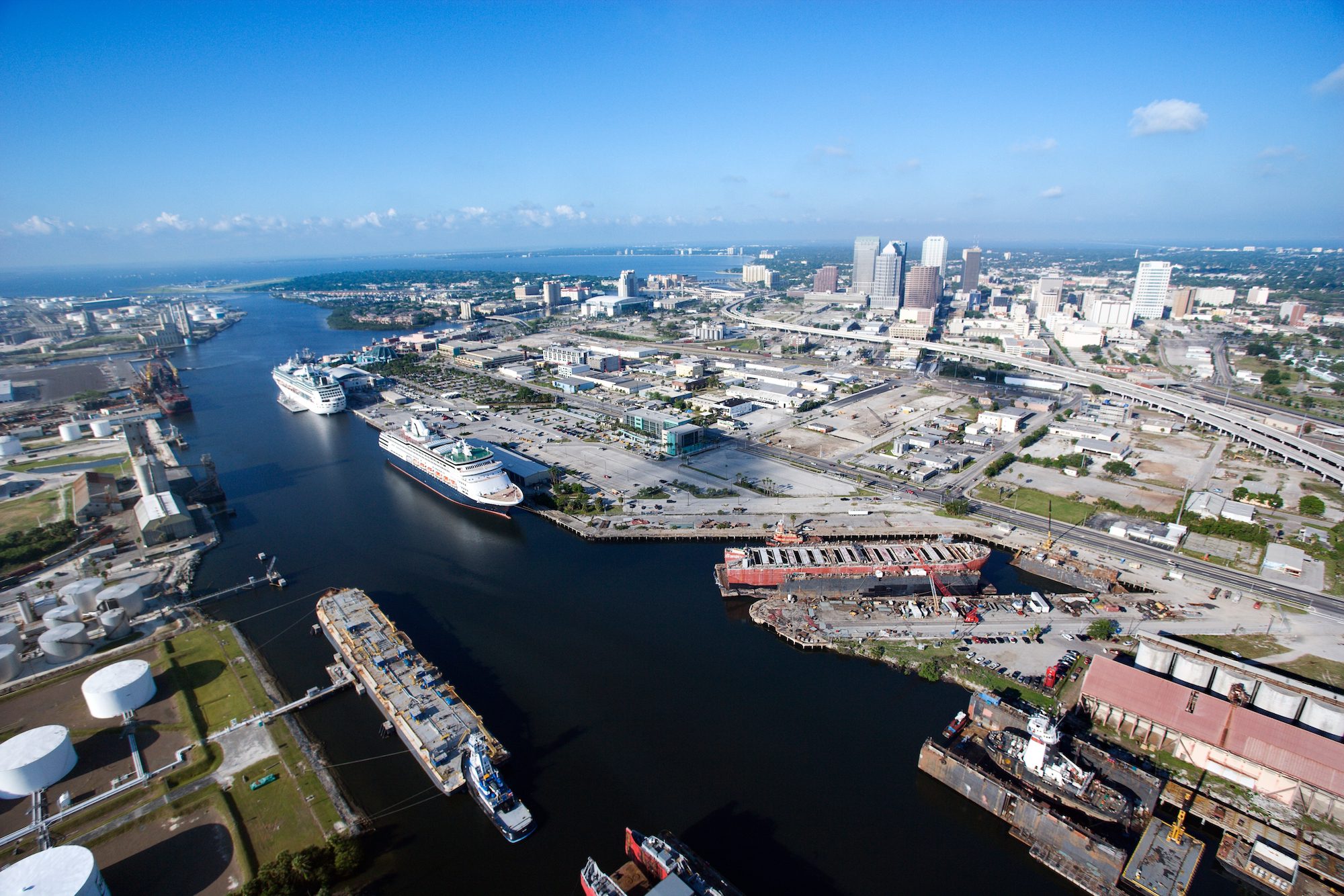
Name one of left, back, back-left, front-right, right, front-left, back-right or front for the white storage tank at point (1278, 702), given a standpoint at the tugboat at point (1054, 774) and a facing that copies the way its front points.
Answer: right

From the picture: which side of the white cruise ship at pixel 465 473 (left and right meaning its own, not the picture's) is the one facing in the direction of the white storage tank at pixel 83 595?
right

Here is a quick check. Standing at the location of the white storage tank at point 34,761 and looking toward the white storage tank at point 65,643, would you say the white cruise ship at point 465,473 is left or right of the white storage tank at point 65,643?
right

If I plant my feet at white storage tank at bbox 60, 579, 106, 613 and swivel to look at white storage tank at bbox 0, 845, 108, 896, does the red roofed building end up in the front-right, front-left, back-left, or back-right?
front-left

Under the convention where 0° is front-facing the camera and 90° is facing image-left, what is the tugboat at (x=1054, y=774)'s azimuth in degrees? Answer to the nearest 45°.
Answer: approximately 135°
